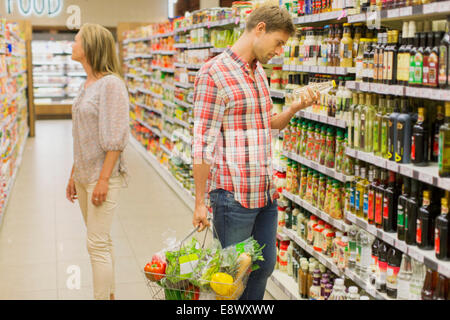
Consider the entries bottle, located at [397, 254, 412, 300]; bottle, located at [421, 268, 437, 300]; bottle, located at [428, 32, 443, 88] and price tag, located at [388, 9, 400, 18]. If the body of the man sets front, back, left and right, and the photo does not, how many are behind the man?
0

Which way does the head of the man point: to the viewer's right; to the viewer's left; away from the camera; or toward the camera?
to the viewer's right

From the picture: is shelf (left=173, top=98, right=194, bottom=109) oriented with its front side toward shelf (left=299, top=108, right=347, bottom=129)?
no

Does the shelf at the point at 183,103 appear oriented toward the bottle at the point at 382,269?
no

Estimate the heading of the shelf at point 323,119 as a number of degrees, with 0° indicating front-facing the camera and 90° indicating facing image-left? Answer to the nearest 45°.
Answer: approximately 45°

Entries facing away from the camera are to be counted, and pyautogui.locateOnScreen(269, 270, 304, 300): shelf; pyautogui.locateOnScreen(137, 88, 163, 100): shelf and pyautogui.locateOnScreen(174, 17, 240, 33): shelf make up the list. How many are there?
0

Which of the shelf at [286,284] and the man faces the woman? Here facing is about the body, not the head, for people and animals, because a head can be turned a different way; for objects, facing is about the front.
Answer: the shelf

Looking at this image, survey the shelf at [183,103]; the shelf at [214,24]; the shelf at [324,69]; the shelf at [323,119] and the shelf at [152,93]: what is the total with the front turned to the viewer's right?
0
